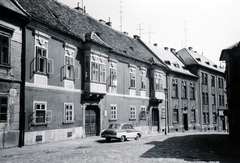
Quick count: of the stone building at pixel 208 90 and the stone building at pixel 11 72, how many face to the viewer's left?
0

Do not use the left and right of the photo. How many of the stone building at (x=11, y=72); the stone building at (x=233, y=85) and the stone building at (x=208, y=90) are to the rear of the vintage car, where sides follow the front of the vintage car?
1

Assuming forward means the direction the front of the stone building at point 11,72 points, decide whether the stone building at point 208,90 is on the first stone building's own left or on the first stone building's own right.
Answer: on the first stone building's own left

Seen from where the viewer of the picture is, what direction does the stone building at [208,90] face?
facing the viewer and to the right of the viewer

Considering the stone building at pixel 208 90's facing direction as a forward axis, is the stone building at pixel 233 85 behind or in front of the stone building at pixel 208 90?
in front

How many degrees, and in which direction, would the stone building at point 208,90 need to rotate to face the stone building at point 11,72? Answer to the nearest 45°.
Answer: approximately 45° to its right
